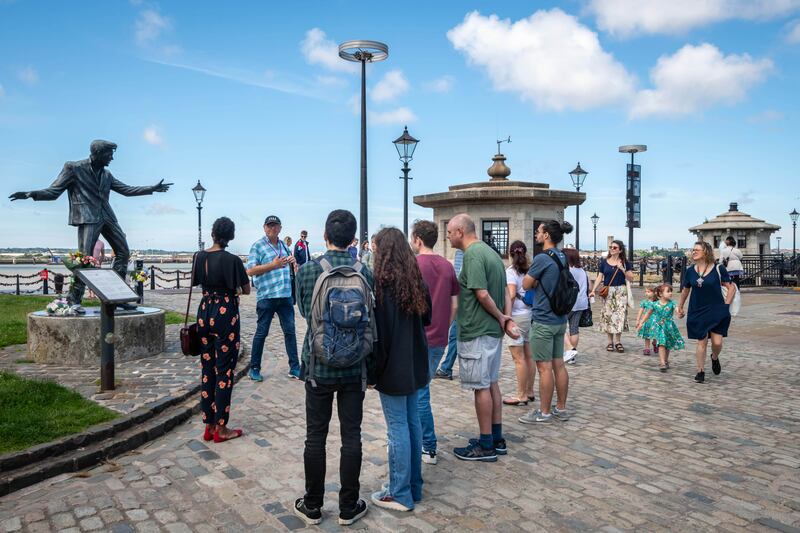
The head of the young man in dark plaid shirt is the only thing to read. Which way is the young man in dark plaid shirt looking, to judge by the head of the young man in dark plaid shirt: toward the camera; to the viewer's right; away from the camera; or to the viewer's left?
away from the camera

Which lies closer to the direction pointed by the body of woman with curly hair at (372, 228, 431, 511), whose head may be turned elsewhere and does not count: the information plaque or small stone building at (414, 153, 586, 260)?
the information plaque

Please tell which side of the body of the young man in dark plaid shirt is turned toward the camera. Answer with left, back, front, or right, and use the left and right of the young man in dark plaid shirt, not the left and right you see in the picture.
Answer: back

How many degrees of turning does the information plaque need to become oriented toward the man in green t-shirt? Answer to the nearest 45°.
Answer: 0° — it already faces them

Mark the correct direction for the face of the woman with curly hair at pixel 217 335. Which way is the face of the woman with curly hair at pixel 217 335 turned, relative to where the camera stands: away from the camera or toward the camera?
away from the camera

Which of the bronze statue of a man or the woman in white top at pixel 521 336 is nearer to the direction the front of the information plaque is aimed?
the woman in white top

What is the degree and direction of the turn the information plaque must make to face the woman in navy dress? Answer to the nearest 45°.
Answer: approximately 45° to its left

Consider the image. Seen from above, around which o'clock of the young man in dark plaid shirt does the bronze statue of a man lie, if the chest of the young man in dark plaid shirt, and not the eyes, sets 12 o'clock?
The bronze statue of a man is roughly at 11 o'clock from the young man in dark plaid shirt.

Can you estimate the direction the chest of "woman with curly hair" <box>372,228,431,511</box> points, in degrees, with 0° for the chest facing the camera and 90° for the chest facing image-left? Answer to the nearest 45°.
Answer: approximately 135°

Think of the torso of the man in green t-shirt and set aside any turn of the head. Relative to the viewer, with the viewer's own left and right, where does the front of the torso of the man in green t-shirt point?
facing to the left of the viewer

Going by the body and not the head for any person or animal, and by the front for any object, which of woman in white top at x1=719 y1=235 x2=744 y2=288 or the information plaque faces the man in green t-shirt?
the information plaque
